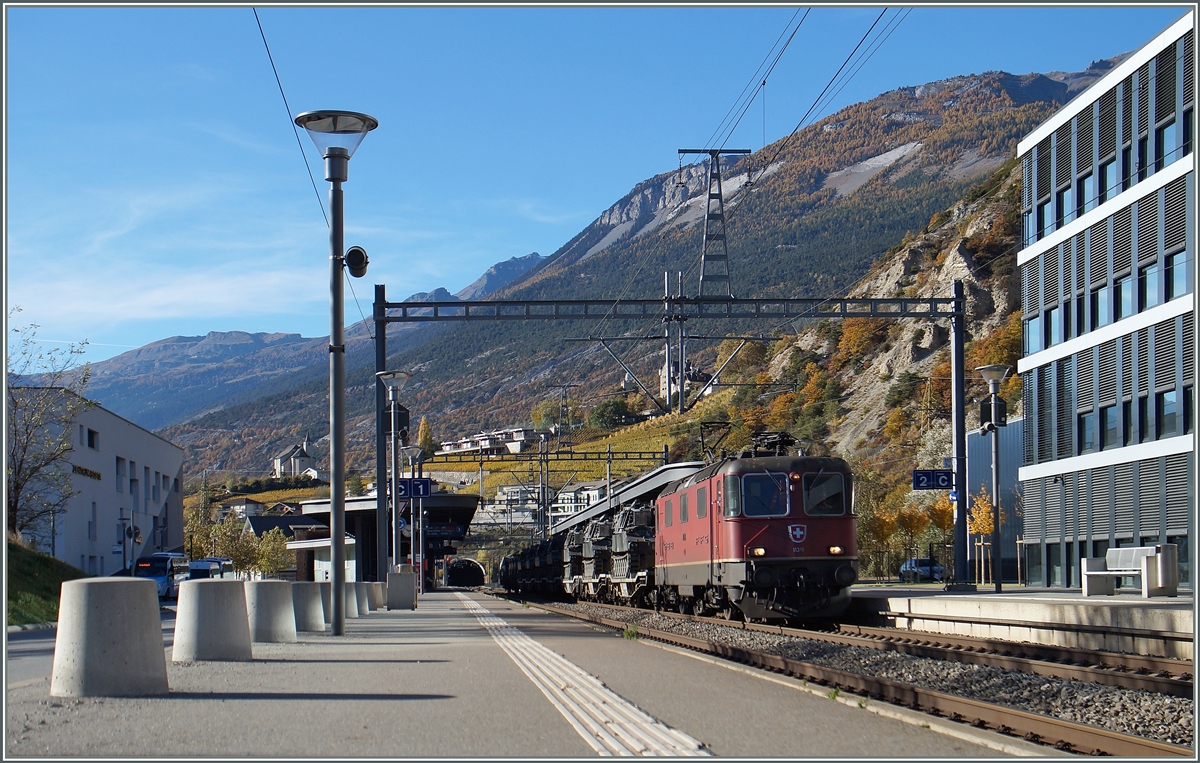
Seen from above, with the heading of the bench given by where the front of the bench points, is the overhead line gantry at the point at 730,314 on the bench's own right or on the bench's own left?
on the bench's own right

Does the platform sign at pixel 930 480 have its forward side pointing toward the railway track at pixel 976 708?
yes

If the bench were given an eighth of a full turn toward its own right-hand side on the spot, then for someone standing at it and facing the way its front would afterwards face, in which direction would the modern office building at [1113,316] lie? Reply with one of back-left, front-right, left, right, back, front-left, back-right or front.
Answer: right

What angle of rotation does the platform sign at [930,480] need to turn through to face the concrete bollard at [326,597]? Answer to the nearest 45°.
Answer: approximately 45° to its right

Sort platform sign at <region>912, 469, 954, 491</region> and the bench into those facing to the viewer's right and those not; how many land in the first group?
0

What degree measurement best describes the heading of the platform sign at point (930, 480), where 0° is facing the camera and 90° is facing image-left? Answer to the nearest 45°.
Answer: approximately 0°

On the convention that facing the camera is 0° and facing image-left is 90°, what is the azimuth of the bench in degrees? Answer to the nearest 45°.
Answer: approximately 45°
